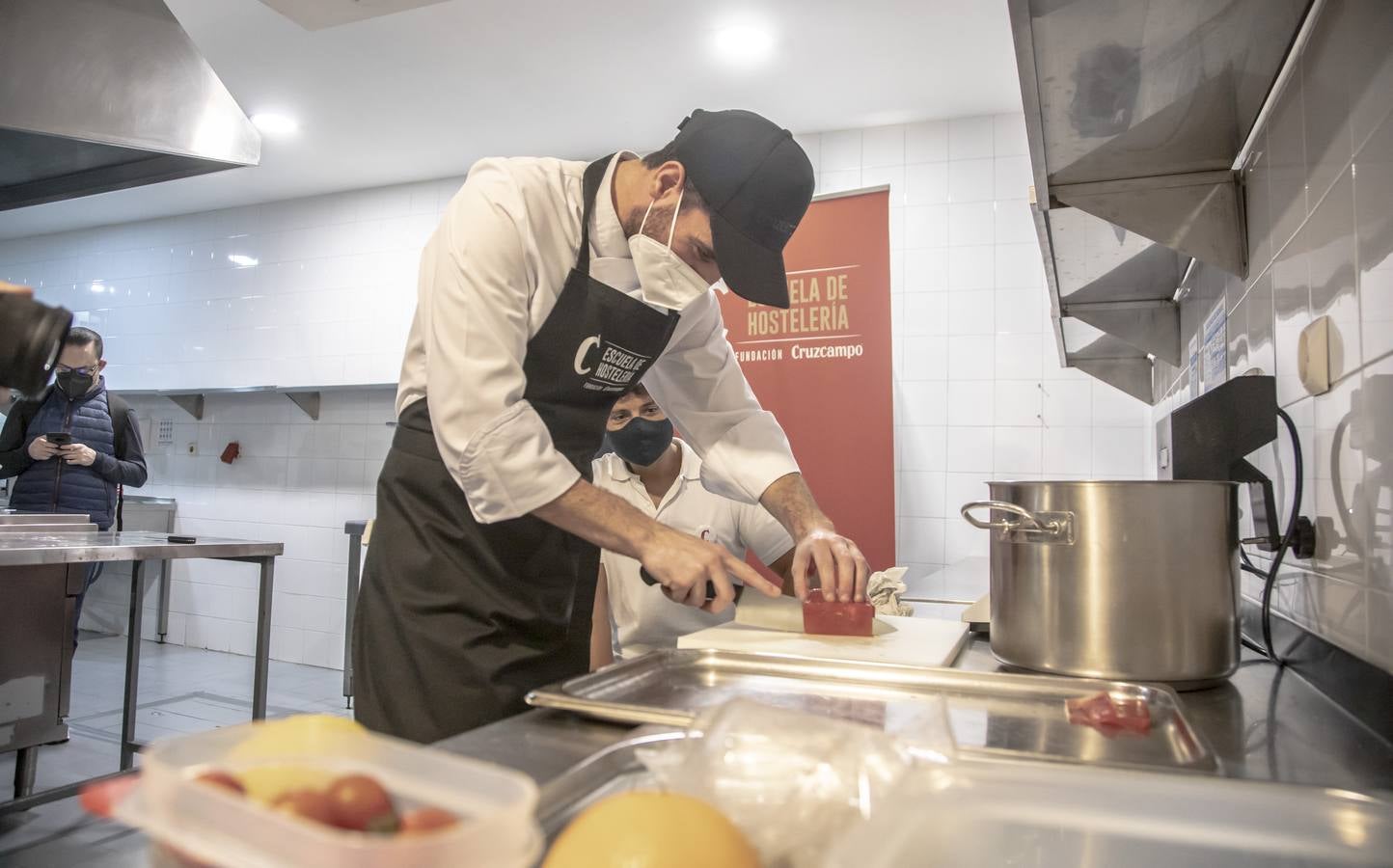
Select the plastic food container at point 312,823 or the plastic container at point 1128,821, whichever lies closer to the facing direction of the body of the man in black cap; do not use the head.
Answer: the plastic container

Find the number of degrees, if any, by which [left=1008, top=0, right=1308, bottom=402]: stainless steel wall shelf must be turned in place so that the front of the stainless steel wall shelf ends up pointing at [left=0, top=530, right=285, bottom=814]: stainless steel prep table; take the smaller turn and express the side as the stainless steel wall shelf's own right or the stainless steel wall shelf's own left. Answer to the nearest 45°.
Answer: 0° — it already faces it

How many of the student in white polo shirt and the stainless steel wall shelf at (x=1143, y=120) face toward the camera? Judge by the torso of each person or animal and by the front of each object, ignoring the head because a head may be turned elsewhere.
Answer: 1

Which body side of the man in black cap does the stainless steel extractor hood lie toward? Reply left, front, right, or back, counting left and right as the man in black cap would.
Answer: back

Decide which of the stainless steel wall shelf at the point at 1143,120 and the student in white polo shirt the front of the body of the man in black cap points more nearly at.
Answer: the stainless steel wall shelf

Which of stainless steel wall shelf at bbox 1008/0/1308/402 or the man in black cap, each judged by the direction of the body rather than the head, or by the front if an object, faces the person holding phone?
the stainless steel wall shelf

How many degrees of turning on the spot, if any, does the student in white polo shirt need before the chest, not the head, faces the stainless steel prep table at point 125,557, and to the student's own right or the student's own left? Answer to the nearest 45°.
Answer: approximately 90° to the student's own right

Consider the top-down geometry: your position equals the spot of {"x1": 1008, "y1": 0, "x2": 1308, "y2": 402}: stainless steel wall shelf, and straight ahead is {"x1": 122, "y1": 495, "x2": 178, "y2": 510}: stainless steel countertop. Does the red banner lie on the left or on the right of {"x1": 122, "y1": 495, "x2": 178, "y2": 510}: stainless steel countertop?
right

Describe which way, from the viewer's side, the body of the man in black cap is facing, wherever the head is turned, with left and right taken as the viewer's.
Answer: facing the viewer and to the right of the viewer

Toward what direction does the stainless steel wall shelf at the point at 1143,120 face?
to the viewer's left

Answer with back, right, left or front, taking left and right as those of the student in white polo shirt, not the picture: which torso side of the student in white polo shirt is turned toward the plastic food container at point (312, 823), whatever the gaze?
front

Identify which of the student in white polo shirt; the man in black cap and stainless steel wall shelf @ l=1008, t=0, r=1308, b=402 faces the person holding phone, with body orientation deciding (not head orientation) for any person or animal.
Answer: the stainless steel wall shelf

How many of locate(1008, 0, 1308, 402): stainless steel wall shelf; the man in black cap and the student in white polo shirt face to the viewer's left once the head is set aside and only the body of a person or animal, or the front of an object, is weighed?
1

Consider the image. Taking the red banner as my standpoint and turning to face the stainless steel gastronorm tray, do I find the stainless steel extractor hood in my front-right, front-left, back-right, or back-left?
front-right

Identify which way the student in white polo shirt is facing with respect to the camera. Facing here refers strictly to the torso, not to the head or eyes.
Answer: toward the camera

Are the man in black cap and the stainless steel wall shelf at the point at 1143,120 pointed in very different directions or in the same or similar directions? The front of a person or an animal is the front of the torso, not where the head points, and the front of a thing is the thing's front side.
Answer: very different directions

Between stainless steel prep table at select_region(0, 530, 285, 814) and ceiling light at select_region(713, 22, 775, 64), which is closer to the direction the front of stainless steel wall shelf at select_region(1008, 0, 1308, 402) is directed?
the stainless steel prep table
